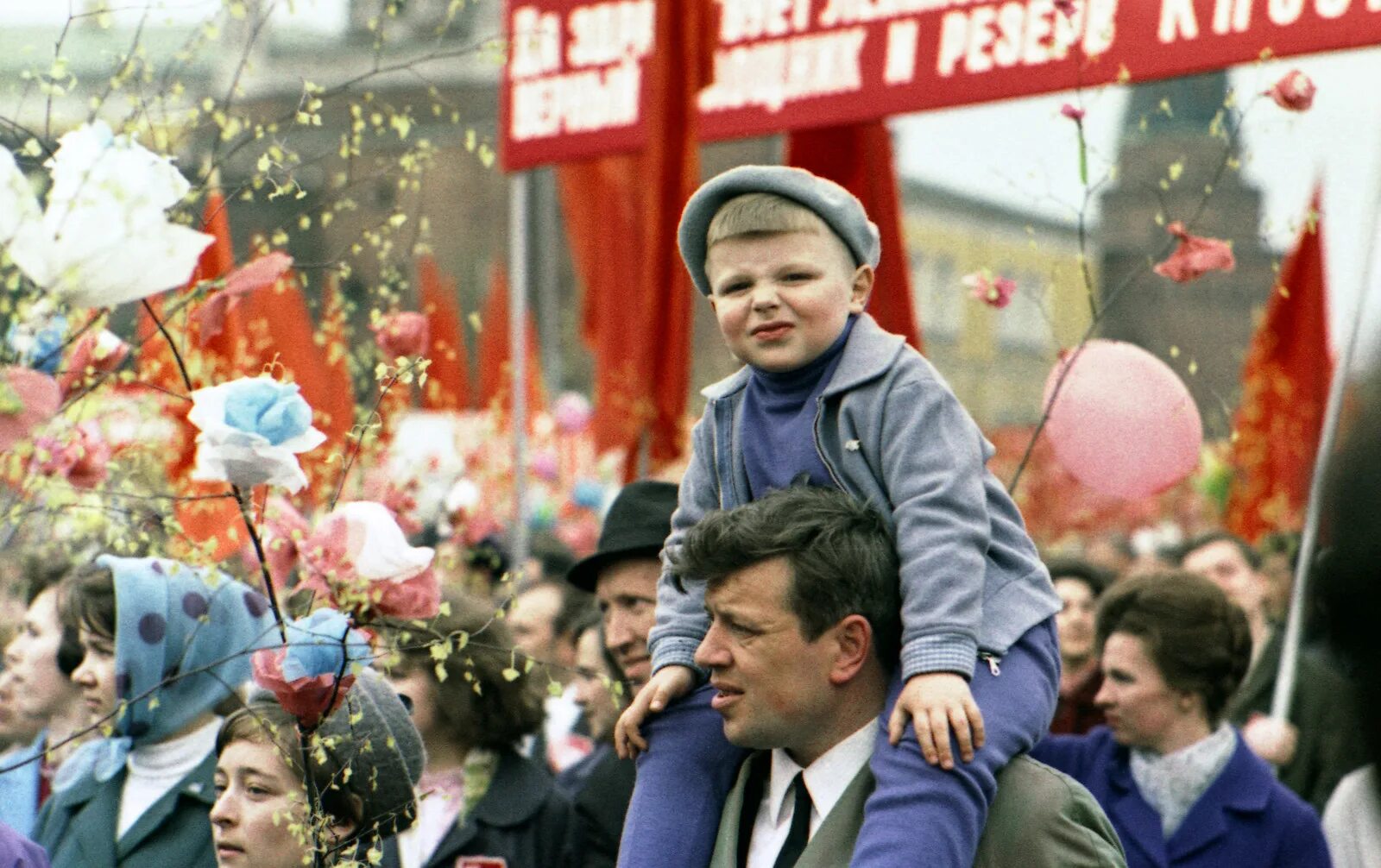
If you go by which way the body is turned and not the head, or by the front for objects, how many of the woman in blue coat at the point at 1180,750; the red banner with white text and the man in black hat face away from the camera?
0

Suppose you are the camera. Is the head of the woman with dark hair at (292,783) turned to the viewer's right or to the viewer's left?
to the viewer's left

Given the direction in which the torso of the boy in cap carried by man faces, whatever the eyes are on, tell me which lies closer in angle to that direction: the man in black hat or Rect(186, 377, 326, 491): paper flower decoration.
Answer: the paper flower decoration

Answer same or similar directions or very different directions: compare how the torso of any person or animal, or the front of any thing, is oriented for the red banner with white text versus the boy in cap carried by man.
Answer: same or similar directions

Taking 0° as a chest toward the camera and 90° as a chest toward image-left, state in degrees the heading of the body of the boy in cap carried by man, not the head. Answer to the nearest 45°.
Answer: approximately 45°

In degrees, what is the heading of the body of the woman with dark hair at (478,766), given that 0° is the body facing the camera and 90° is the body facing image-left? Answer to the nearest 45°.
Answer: approximately 45°

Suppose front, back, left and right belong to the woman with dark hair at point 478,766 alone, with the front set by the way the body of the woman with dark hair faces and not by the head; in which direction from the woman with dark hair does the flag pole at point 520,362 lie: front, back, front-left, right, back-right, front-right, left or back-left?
back-right

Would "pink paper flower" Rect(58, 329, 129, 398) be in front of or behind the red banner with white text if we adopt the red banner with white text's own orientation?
in front

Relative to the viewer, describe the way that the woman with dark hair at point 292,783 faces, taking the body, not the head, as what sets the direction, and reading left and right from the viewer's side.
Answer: facing the viewer and to the left of the viewer

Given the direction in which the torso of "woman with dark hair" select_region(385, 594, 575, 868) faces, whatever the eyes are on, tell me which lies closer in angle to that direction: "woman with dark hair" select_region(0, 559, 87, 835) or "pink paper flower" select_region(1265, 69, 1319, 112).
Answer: the woman with dark hair

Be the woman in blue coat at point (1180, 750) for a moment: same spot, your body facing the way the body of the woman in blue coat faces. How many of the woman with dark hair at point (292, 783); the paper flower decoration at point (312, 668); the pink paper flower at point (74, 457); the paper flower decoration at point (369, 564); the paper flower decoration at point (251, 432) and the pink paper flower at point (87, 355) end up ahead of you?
6

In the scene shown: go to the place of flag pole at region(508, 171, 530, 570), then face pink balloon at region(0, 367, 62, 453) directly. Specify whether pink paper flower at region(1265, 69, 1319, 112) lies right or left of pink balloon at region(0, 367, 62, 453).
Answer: left
